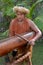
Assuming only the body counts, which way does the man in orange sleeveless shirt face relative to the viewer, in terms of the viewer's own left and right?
facing the viewer
